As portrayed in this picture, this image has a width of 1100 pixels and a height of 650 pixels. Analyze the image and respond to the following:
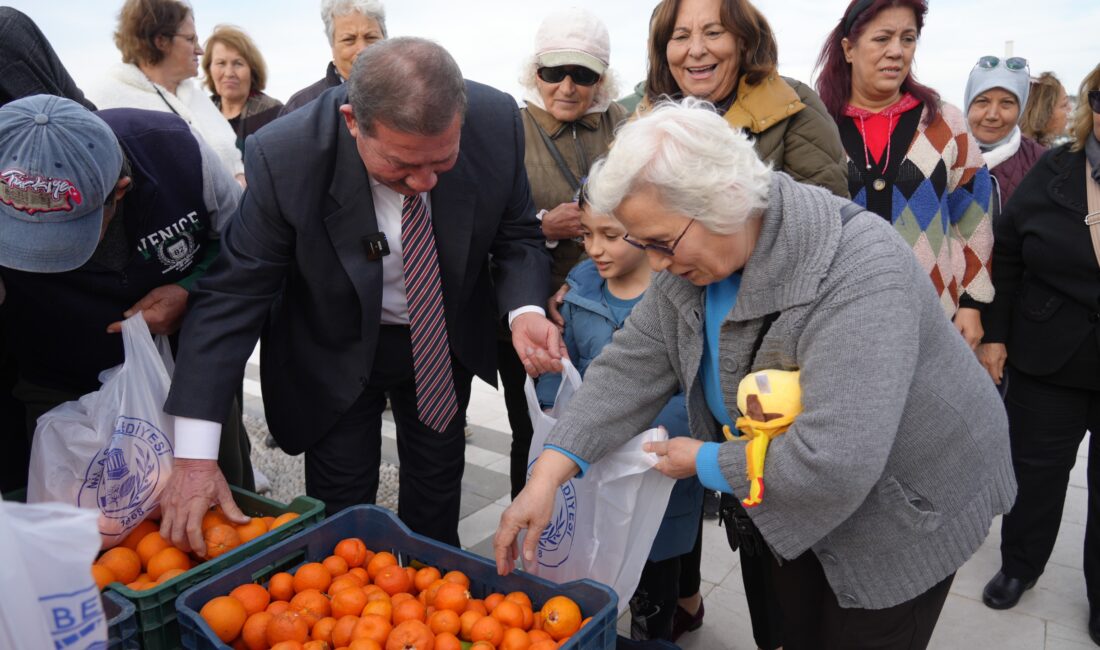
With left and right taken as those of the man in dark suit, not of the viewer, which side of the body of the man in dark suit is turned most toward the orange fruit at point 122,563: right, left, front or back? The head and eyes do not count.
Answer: right

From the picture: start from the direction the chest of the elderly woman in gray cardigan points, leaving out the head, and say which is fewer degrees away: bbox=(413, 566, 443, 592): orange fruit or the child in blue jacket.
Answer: the orange fruit

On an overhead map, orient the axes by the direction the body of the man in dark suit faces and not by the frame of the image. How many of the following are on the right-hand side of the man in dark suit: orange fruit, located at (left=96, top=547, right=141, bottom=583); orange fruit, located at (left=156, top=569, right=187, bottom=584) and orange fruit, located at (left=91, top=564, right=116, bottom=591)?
3

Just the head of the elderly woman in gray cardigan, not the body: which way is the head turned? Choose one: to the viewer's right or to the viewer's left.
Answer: to the viewer's left
